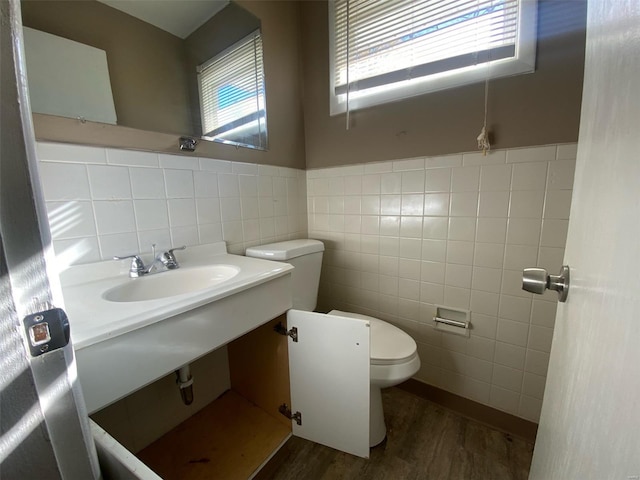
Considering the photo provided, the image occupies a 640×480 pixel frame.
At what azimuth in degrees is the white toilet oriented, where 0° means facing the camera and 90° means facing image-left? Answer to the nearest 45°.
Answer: approximately 315°

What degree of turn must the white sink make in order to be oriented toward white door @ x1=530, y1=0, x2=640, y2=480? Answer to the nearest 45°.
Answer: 0° — it already faces it

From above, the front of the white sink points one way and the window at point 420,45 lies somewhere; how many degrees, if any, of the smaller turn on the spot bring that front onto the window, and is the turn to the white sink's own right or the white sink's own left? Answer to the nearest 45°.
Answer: approximately 45° to the white sink's own left
